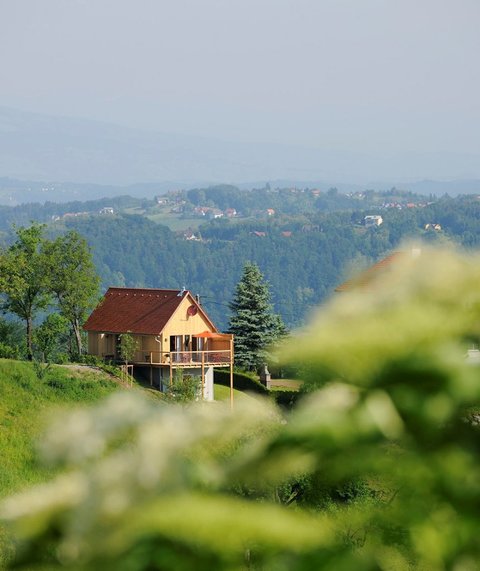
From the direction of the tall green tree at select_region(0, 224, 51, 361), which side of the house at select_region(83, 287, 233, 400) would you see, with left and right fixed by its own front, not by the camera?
back

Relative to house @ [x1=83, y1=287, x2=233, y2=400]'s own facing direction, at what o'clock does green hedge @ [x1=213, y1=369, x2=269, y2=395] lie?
The green hedge is roughly at 9 o'clock from the house.

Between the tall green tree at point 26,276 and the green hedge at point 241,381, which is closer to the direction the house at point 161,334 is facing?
the green hedge

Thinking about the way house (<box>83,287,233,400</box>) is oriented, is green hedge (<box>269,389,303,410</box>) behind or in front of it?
in front

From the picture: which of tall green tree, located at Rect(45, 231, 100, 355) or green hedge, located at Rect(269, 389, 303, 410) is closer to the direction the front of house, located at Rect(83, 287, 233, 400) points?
the green hedge

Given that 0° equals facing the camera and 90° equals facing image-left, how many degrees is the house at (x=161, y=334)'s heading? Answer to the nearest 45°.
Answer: approximately 315°

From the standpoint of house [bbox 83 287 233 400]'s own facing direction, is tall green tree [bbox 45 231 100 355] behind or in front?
behind
